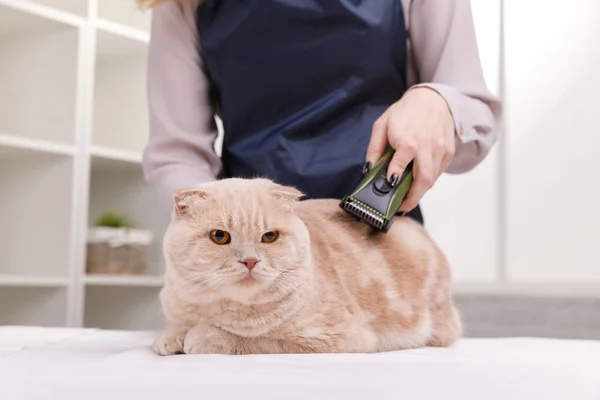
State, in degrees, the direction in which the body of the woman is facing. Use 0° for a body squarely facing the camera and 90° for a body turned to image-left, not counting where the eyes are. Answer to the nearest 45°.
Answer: approximately 0°

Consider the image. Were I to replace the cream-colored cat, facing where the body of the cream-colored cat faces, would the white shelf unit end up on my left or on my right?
on my right

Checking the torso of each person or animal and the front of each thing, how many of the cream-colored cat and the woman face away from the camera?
0

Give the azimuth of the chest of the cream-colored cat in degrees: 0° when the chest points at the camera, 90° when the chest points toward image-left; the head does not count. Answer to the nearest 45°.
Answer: approximately 45°

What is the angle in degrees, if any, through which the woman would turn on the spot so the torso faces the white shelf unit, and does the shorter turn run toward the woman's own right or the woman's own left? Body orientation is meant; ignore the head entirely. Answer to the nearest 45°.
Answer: approximately 135° to the woman's own right
